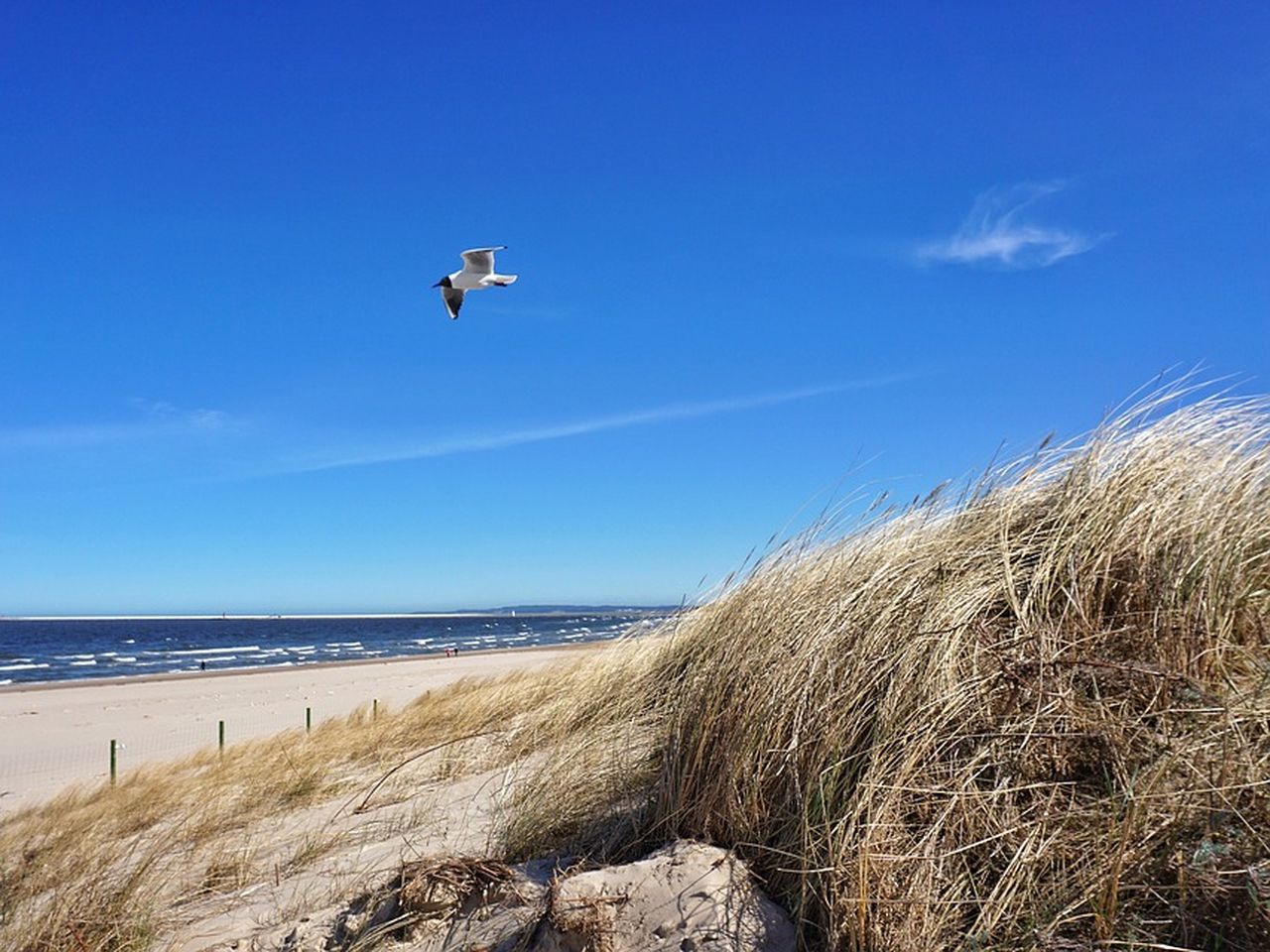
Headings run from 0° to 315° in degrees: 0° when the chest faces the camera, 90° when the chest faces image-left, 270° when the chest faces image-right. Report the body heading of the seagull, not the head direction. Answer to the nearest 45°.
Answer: approximately 90°
